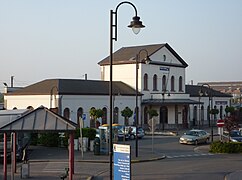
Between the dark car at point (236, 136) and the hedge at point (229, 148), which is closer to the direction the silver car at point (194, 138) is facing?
the hedge

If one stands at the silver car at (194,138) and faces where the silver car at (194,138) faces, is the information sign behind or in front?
in front

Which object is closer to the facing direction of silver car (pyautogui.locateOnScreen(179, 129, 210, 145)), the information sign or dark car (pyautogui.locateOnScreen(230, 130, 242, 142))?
the information sign

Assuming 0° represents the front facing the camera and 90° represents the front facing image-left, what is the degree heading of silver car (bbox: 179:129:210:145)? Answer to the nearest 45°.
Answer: approximately 45°

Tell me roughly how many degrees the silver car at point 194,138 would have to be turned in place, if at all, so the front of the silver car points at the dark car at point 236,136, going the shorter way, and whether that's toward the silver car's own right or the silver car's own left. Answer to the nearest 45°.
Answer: approximately 135° to the silver car's own left

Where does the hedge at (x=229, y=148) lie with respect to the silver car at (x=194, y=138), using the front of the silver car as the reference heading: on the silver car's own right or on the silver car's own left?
on the silver car's own left
